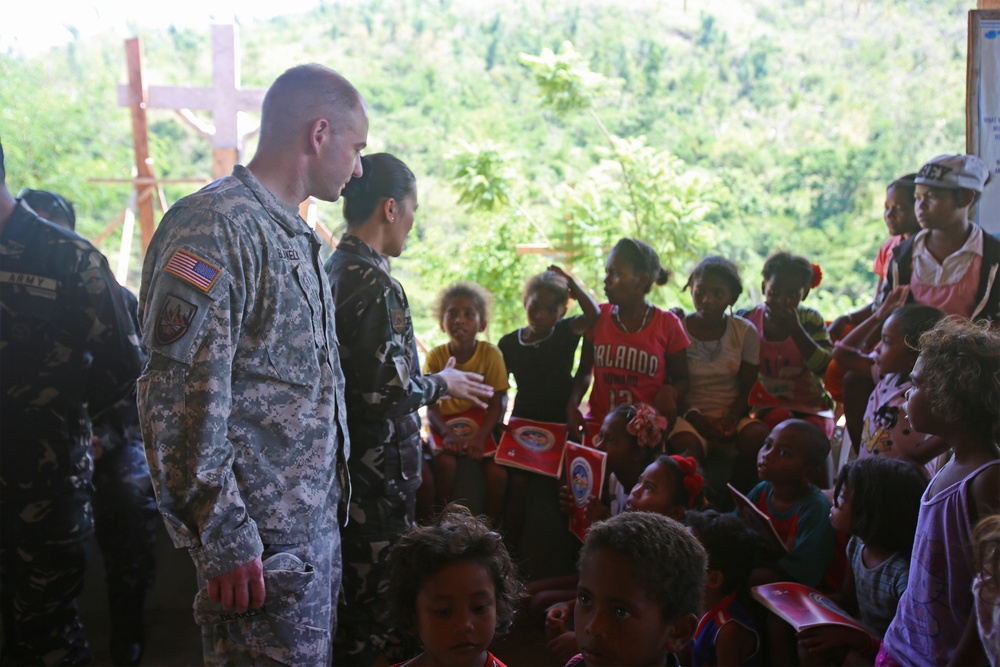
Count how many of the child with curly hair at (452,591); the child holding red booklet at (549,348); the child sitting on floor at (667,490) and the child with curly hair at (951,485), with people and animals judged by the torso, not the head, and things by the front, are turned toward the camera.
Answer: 2

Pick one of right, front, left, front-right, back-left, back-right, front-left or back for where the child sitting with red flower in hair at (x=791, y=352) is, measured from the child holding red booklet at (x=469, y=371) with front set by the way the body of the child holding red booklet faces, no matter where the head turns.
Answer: left

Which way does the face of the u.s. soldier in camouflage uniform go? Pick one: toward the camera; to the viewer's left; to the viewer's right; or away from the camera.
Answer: to the viewer's right

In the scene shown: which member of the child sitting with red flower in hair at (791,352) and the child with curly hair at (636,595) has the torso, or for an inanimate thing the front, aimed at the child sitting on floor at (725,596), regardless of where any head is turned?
the child sitting with red flower in hair at (791,352)

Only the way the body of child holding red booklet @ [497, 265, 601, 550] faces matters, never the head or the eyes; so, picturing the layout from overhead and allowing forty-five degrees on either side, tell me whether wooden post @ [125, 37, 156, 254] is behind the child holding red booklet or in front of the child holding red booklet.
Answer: behind

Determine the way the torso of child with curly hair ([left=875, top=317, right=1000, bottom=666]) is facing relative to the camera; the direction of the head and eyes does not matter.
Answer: to the viewer's left
